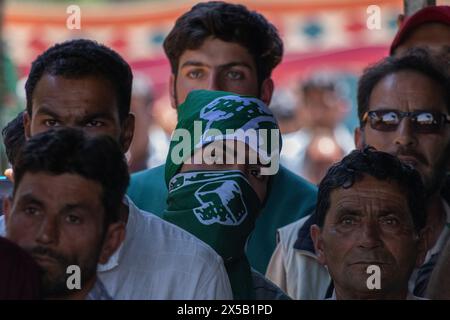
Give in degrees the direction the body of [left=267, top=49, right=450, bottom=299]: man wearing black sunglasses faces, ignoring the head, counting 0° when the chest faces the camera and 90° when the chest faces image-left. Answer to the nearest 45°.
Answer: approximately 0°

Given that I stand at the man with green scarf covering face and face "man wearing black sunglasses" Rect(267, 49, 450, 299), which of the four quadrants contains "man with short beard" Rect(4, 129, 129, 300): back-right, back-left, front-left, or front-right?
back-right

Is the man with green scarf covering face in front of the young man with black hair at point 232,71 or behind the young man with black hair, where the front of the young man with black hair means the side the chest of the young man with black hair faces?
in front

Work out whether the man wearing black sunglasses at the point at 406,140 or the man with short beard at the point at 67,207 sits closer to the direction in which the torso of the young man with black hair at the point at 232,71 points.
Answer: the man with short beard

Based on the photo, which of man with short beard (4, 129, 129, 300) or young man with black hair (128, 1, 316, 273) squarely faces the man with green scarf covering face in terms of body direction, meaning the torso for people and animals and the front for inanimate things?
the young man with black hair

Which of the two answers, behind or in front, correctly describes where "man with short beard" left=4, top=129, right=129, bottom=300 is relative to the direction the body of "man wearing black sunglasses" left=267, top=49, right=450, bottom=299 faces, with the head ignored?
in front

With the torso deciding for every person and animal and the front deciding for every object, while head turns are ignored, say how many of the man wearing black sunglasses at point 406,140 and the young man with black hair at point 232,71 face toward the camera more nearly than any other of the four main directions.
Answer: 2
